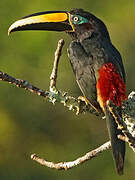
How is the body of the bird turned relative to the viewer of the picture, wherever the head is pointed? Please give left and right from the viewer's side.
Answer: facing away from the viewer and to the left of the viewer
